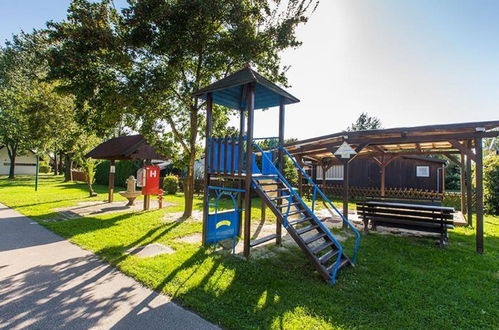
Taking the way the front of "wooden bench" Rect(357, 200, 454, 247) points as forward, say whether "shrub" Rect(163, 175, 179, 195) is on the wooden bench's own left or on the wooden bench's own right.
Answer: on the wooden bench's own left

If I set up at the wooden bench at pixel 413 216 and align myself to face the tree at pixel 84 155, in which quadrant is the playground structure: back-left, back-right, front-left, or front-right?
front-left

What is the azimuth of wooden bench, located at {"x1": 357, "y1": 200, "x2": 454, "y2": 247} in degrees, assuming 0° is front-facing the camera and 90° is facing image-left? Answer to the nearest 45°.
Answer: approximately 225°

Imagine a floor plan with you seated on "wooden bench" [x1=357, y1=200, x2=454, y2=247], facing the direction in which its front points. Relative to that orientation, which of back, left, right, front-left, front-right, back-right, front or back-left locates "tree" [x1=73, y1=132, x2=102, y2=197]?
back-left

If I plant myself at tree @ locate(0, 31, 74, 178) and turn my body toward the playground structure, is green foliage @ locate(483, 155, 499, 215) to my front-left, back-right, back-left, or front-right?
front-left
